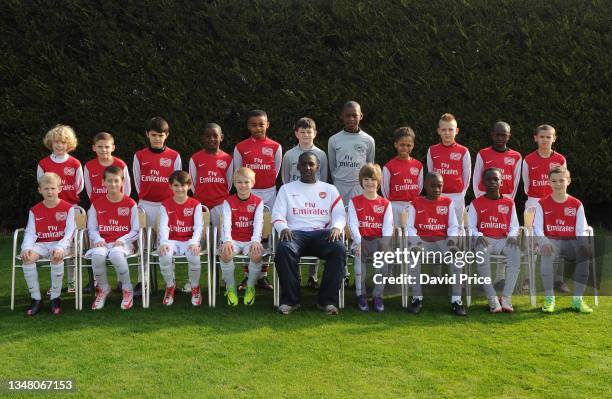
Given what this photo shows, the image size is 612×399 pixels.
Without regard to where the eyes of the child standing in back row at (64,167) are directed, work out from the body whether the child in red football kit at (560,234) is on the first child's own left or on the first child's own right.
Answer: on the first child's own left

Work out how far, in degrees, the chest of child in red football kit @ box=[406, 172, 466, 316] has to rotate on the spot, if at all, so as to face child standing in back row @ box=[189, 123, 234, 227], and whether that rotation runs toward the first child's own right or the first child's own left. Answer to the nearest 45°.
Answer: approximately 90° to the first child's own right

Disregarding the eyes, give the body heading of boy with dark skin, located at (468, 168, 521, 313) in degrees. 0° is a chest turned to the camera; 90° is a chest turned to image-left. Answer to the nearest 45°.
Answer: approximately 0°

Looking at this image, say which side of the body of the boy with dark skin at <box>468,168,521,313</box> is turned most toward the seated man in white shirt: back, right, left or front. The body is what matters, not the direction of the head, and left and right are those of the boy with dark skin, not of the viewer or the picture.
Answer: right

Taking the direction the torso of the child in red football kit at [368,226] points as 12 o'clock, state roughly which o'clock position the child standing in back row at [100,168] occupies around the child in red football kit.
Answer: The child standing in back row is roughly at 3 o'clock from the child in red football kit.

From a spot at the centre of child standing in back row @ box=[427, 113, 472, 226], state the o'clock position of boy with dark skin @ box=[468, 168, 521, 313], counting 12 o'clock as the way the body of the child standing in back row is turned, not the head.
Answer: The boy with dark skin is roughly at 11 o'clock from the child standing in back row.

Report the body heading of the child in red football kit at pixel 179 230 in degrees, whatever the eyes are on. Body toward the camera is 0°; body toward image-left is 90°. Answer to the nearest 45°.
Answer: approximately 0°

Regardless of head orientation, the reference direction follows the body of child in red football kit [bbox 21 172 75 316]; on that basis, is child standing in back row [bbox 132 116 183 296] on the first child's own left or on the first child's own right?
on the first child's own left
